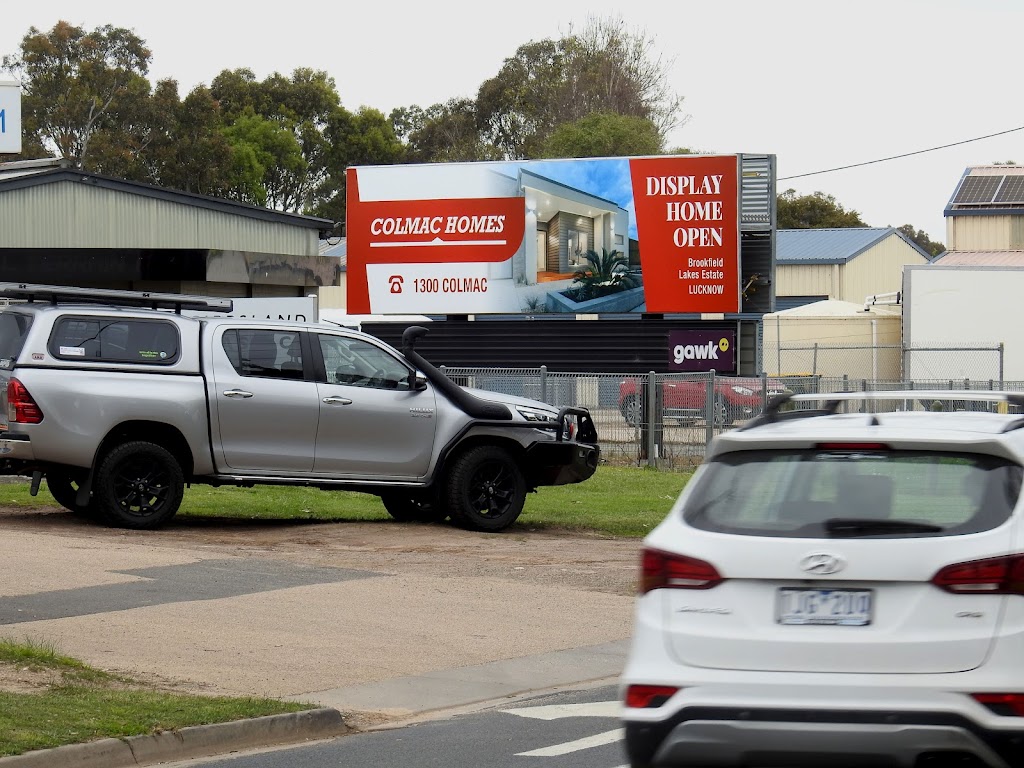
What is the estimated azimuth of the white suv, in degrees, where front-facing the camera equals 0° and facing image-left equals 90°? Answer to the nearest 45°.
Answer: approximately 180°

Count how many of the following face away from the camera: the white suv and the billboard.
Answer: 1

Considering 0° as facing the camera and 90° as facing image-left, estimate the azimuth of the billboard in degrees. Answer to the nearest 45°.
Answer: approximately 0°

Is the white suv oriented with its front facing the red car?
yes

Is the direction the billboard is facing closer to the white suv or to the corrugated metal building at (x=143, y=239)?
the white suv

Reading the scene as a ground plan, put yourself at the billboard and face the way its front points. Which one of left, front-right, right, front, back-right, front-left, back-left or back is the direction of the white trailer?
back-left

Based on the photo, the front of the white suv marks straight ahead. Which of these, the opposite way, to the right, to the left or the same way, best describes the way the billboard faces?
the opposite way

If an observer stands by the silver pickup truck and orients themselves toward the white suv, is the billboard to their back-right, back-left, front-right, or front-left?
back-left

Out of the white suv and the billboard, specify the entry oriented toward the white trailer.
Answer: the white suv

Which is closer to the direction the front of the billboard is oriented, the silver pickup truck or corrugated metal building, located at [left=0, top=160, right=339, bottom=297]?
the silver pickup truck
